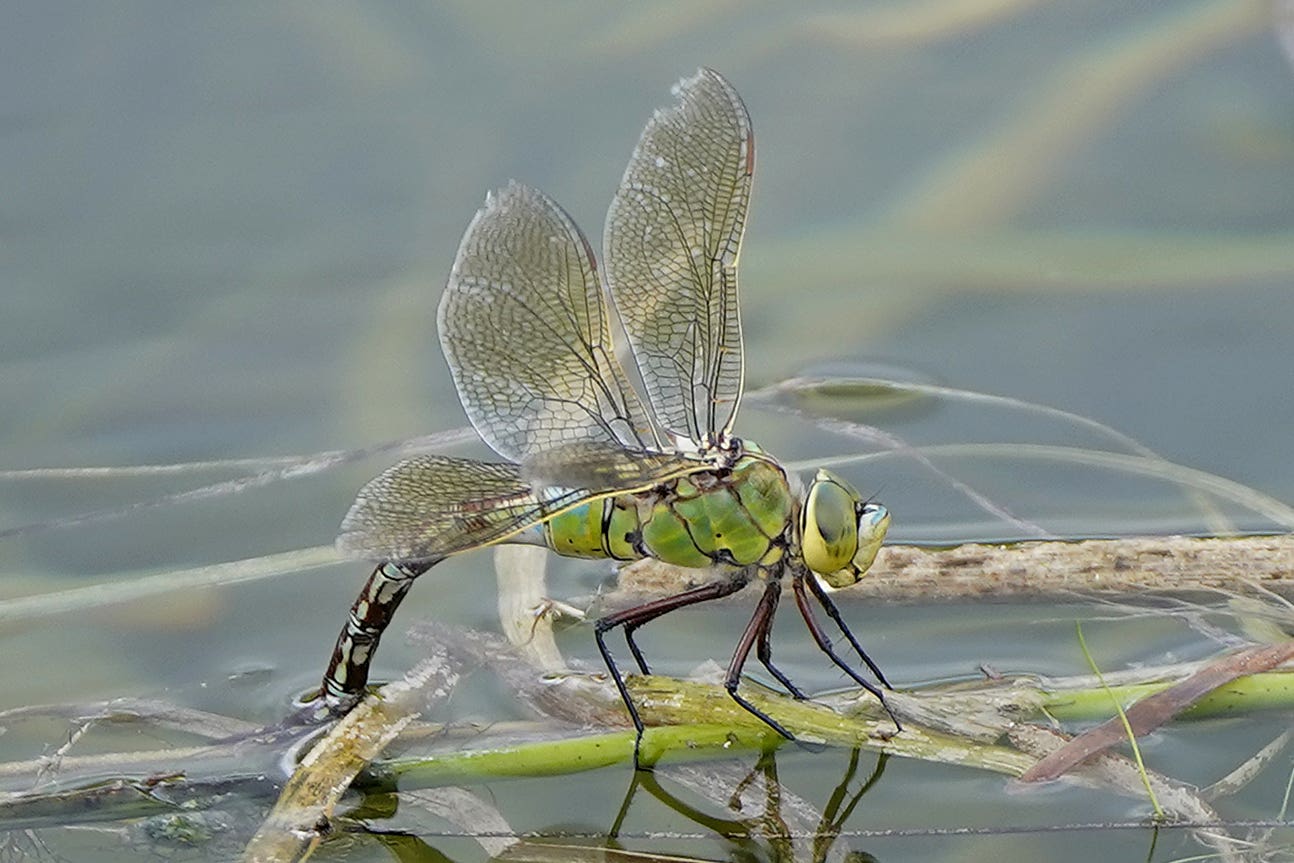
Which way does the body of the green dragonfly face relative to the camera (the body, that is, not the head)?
to the viewer's right
